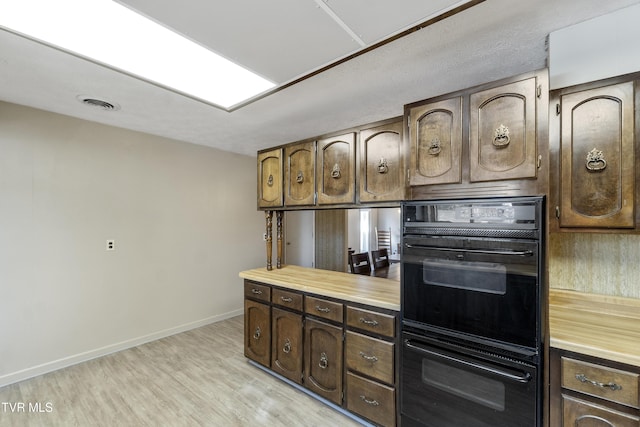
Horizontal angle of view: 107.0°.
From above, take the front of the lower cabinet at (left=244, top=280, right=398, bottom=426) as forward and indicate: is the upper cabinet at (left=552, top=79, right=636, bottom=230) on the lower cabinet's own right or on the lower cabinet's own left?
on the lower cabinet's own left

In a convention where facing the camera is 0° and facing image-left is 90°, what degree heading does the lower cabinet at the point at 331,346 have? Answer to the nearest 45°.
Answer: approximately 45°

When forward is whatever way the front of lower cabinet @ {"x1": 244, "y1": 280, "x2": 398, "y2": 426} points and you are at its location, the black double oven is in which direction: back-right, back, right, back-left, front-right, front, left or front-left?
left

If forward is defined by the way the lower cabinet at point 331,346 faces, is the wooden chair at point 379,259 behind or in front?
behind

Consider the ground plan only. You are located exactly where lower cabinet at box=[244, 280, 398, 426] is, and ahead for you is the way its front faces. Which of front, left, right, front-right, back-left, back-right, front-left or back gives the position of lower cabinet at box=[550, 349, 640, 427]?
left

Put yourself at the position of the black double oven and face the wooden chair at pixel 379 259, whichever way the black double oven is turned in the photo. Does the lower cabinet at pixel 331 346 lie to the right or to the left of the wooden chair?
left
